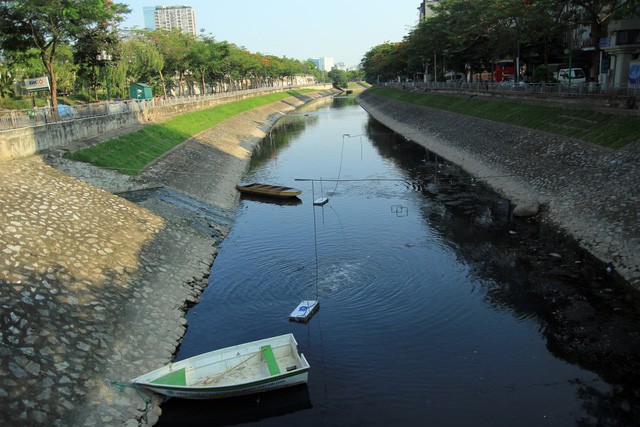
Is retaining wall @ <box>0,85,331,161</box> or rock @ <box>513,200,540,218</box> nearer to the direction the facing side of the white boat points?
the retaining wall

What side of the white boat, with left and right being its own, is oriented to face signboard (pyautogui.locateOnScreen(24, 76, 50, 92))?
right

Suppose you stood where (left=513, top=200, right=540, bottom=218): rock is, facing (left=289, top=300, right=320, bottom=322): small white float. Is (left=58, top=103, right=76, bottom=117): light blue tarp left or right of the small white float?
right

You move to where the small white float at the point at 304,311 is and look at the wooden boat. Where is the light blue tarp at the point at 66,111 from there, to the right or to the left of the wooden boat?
left

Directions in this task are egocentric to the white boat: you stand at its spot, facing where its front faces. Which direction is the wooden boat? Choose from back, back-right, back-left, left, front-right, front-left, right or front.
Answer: right

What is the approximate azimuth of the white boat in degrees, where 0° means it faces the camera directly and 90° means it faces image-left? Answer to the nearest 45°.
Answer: approximately 90°

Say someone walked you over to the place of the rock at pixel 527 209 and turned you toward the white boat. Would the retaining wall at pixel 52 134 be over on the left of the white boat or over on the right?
right

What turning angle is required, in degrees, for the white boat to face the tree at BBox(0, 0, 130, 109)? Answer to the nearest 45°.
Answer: approximately 90° to its right

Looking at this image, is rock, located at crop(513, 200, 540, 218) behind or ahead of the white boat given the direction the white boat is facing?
behind

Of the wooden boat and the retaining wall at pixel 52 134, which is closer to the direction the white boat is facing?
the retaining wall
